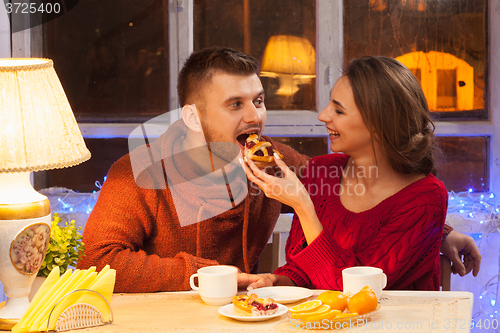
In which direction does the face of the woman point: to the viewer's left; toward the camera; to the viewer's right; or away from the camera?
to the viewer's left

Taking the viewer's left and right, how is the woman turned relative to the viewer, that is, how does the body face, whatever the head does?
facing the viewer and to the left of the viewer

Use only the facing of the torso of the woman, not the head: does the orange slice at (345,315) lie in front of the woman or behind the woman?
in front

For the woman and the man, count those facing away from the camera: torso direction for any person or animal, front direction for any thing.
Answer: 0

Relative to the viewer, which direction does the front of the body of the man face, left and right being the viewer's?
facing the viewer and to the right of the viewer

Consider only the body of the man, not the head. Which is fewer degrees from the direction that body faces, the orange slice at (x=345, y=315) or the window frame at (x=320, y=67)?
the orange slice

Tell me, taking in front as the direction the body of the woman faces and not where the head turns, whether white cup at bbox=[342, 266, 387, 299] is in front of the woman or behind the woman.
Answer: in front

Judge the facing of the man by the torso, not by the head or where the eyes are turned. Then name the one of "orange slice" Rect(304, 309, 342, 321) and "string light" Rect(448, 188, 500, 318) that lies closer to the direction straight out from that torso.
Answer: the orange slice

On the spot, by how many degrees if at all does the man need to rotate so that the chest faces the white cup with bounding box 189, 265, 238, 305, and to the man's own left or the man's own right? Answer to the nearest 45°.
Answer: approximately 45° to the man's own right

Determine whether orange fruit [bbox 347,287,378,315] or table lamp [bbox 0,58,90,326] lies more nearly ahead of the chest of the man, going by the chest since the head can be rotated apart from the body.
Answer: the orange fruit
